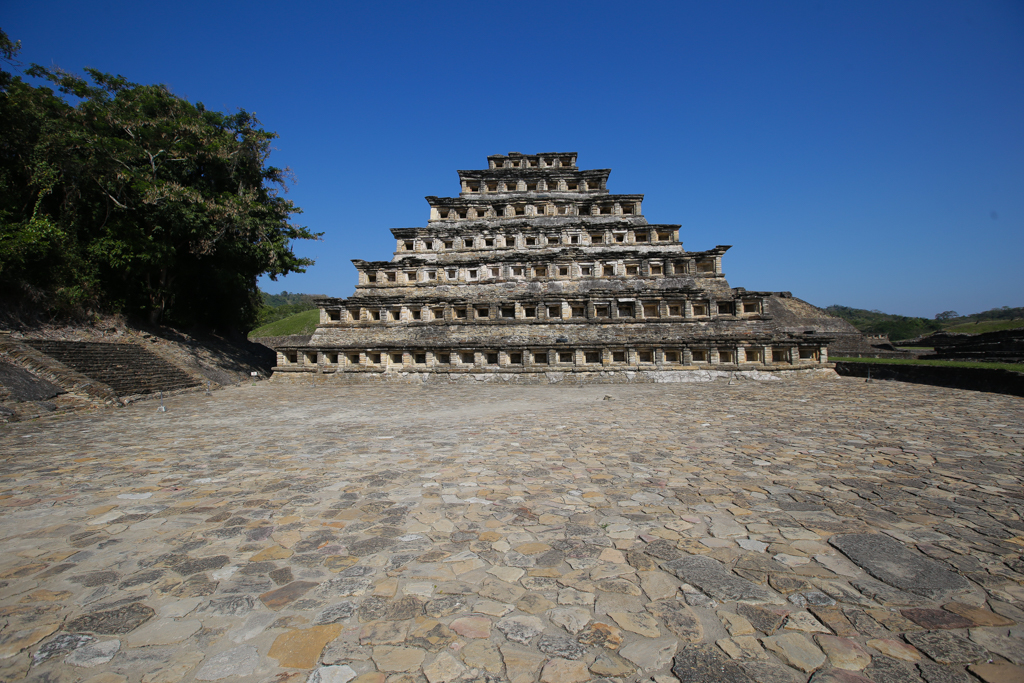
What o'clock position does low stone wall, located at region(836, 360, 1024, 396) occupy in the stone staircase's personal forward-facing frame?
The low stone wall is roughly at 12 o'clock from the stone staircase.

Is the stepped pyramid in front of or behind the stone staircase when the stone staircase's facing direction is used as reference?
in front

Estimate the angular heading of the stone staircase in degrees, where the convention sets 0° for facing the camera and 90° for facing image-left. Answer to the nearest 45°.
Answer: approximately 315°
